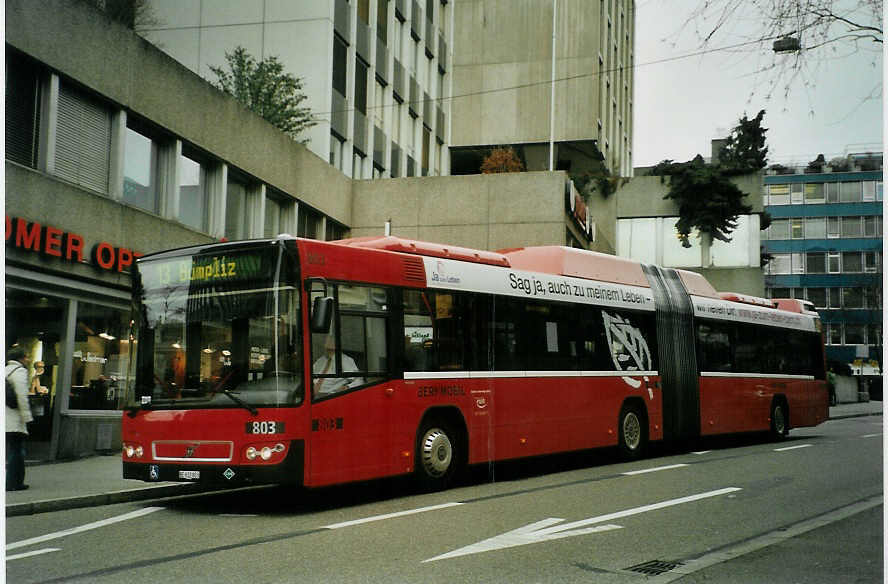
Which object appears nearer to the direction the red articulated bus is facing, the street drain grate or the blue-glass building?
the street drain grate

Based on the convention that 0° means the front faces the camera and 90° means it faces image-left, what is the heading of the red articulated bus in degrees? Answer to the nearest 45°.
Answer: approximately 45°

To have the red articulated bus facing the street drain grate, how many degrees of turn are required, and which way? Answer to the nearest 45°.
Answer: approximately 90° to its left
